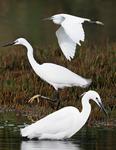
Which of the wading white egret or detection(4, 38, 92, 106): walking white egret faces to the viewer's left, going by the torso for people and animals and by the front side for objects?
the walking white egret

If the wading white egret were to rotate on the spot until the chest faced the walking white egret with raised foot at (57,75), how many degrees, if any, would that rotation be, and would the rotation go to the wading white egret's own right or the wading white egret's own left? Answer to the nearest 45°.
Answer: approximately 90° to the wading white egret's own left

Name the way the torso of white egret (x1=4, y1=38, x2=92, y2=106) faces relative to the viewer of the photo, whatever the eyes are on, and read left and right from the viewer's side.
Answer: facing to the left of the viewer

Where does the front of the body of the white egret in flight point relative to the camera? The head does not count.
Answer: to the viewer's left

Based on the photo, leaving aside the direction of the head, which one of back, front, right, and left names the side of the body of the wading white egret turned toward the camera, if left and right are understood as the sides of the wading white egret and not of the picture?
right

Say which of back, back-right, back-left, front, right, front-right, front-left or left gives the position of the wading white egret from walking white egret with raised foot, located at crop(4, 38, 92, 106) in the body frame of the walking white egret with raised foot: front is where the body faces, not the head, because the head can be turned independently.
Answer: left

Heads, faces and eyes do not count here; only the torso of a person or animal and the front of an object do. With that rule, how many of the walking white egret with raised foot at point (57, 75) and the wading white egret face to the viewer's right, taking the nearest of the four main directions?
1

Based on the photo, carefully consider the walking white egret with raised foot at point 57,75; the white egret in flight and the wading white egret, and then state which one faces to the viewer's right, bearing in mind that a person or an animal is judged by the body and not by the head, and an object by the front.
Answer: the wading white egret

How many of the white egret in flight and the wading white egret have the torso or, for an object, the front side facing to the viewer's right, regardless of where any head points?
1

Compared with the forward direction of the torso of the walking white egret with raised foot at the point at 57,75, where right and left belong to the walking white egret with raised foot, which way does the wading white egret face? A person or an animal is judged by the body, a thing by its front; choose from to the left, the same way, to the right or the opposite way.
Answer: the opposite way
